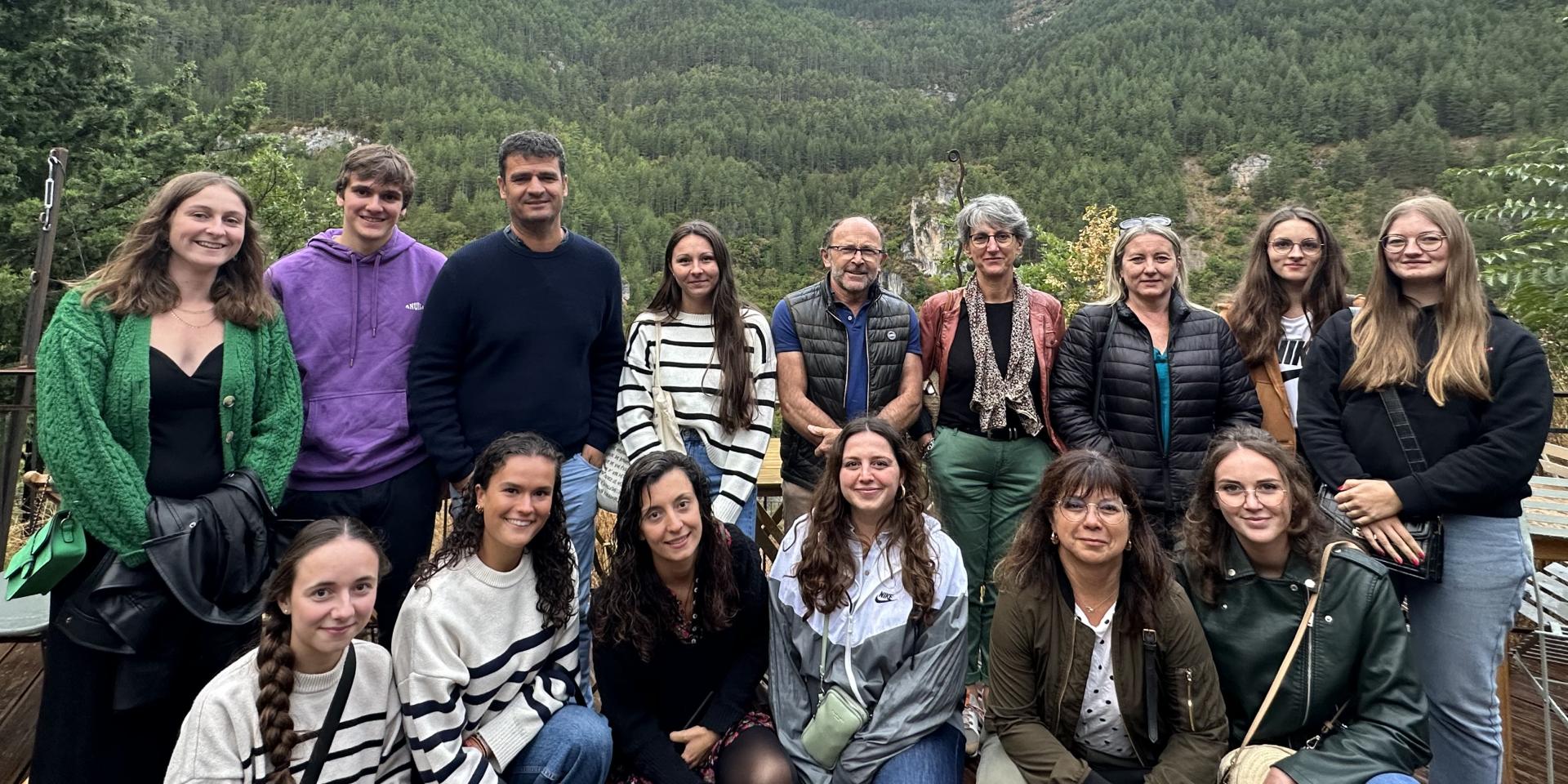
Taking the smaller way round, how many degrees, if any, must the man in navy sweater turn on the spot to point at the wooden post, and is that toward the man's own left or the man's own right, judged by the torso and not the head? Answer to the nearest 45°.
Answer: approximately 135° to the man's own right

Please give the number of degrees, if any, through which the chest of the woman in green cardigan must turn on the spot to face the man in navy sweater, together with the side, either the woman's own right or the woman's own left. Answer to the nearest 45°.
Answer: approximately 45° to the woman's own left

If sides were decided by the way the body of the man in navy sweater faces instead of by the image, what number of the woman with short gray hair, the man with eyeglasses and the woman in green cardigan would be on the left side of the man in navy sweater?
2

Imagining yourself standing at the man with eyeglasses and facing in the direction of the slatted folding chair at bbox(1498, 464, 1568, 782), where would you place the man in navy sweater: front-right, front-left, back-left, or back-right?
back-right

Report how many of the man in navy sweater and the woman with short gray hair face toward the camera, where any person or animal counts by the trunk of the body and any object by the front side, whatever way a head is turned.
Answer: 2

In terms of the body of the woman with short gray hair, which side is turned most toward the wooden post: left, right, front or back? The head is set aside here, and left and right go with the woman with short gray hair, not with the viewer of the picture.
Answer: right

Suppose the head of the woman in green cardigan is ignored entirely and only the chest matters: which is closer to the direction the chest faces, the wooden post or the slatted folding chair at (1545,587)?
the slatted folding chair

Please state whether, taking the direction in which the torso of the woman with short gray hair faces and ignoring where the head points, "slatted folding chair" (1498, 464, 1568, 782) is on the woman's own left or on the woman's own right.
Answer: on the woman's own left
